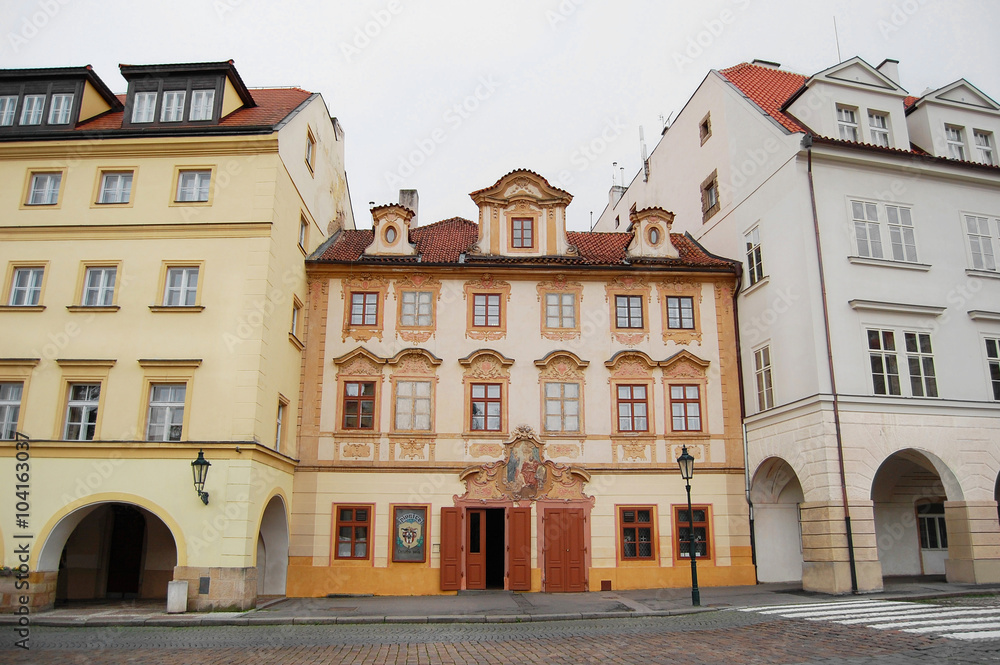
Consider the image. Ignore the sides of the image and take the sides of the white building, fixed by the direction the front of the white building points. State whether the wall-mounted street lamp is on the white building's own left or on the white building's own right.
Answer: on the white building's own right

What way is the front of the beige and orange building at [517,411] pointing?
toward the camera

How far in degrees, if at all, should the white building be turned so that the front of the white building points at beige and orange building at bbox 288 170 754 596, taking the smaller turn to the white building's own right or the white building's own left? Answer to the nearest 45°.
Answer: approximately 135° to the white building's own right

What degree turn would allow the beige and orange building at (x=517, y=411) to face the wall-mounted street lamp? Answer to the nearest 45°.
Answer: approximately 45° to its right

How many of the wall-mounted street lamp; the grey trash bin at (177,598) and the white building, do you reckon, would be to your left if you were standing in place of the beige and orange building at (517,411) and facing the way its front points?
1

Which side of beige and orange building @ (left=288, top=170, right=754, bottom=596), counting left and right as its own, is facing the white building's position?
left

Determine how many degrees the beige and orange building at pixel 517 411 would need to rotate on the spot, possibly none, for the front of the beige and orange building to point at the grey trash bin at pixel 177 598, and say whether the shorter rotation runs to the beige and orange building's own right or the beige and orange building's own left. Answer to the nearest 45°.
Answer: approximately 45° to the beige and orange building's own right

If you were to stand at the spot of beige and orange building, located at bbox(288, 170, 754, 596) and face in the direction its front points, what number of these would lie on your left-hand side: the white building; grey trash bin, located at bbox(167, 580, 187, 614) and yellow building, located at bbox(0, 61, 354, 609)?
1

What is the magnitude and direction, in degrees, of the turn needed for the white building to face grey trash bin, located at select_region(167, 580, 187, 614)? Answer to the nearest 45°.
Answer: approximately 90° to its right

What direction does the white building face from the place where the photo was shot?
facing the viewer and to the right of the viewer
